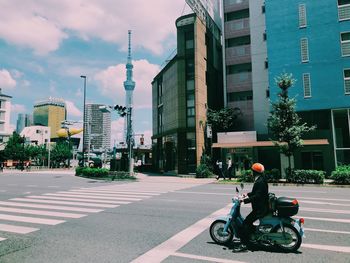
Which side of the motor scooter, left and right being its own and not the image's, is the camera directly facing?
left

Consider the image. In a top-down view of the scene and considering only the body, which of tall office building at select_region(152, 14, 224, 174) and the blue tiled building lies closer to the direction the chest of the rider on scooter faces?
the tall office building

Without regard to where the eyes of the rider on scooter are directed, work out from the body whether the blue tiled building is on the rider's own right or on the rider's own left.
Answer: on the rider's own right

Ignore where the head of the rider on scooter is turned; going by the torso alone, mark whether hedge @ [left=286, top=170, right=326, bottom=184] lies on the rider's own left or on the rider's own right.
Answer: on the rider's own right

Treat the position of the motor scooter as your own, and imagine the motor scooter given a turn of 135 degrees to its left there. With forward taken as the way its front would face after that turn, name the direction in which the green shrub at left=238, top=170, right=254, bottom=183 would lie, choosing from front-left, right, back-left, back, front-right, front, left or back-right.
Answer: back-left

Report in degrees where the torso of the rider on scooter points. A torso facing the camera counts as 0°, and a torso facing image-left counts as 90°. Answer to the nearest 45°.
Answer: approximately 90°

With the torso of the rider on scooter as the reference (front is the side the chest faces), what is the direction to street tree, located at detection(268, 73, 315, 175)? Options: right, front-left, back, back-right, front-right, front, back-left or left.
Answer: right

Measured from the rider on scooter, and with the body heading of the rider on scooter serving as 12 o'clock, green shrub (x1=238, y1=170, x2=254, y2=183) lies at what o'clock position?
The green shrub is roughly at 3 o'clock from the rider on scooter.

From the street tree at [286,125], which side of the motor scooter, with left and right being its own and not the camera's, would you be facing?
right

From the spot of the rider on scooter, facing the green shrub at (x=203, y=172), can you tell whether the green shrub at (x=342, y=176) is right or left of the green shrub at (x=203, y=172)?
right

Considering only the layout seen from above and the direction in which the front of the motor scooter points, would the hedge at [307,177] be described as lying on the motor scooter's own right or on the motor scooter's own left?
on the motor scooter's own right

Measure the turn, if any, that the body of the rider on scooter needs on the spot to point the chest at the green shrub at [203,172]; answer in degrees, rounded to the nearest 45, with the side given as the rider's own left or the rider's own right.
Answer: approximately 90° to the rider's own right

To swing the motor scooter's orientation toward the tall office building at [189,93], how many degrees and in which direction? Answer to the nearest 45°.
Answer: approximately 90° to its right

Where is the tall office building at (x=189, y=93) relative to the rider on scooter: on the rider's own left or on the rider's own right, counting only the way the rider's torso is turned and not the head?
on the rider's own right
